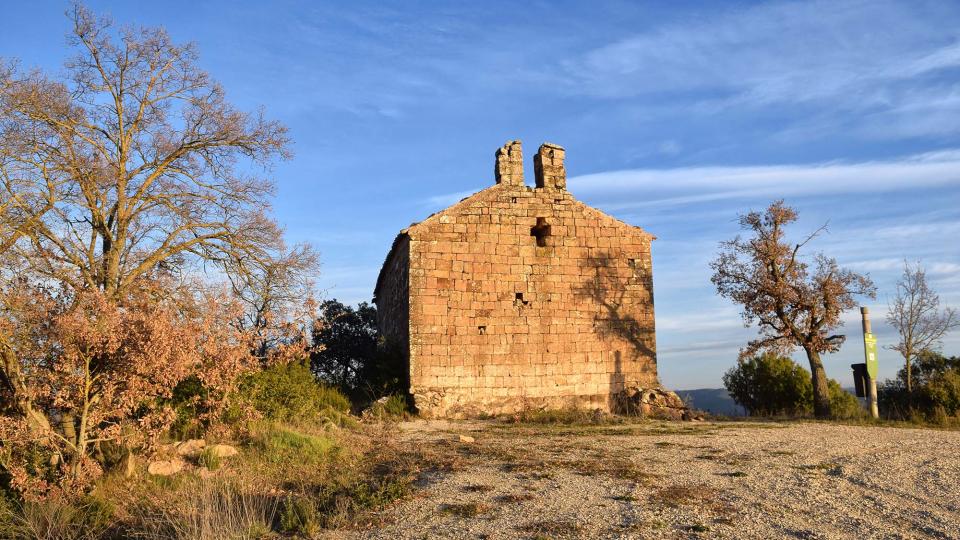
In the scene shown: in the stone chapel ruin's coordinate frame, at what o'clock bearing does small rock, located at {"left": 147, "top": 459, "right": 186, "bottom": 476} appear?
The small rock is roughly at 1 o'clock from the stone chapel ruin.

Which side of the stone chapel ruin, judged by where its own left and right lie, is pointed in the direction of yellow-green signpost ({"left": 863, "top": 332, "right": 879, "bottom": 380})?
left

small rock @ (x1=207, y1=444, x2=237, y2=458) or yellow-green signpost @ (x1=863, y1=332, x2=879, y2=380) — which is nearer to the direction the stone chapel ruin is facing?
the small rock

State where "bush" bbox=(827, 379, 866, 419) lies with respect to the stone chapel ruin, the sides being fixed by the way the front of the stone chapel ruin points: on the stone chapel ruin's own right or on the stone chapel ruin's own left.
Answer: on the stone chapel ruin's own left

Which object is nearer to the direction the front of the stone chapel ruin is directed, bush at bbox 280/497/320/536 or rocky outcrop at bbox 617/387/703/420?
the bush

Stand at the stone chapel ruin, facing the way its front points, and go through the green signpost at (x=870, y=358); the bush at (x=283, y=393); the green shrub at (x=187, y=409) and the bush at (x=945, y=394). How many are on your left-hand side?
2

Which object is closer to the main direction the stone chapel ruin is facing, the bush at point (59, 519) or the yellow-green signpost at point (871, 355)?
the bush

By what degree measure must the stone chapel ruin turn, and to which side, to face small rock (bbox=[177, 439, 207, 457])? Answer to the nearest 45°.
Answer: approximately 45° to its right

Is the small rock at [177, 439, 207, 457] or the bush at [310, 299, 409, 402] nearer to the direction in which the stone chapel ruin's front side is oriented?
the small rock

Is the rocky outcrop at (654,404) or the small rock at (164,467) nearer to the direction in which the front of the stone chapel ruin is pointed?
the small rock

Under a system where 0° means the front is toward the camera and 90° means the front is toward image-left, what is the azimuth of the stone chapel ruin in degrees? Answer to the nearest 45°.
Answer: approximately 0°
